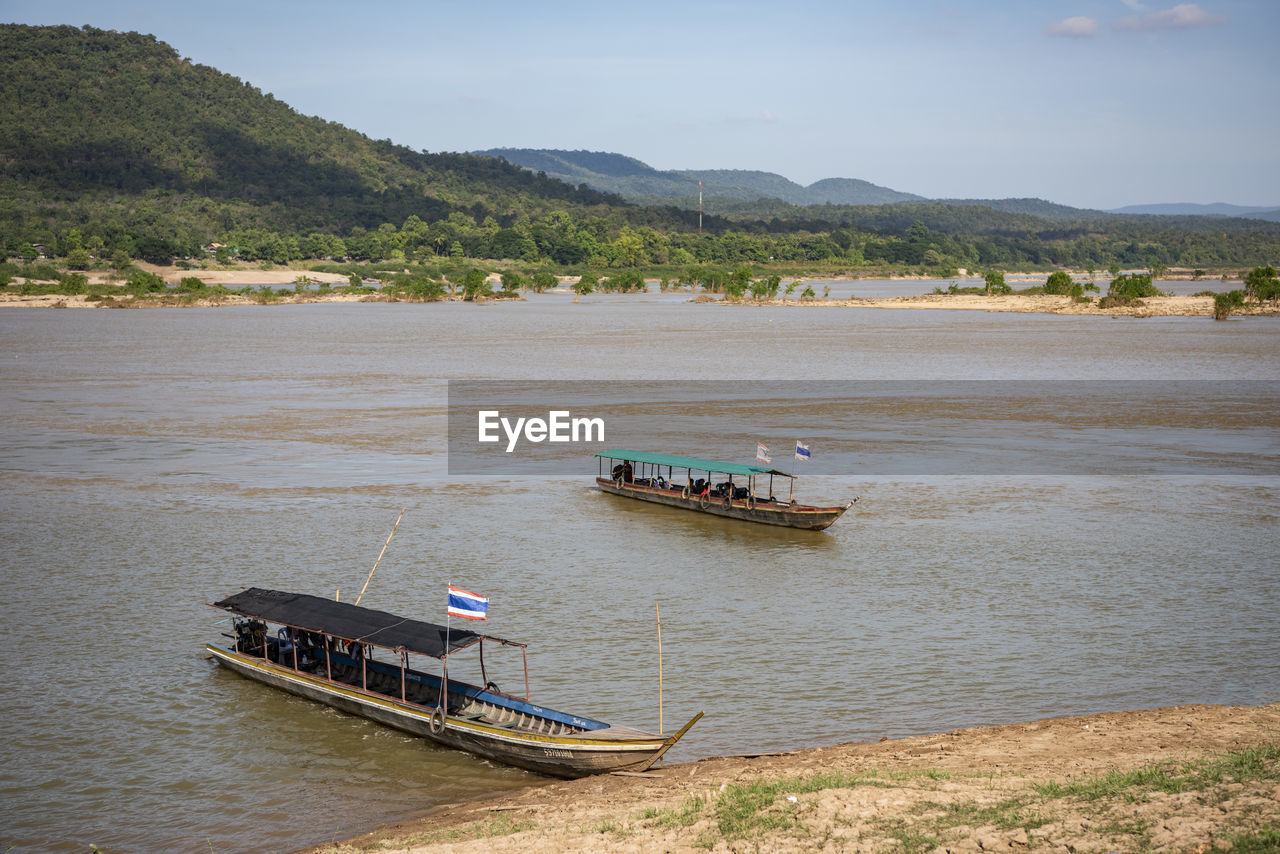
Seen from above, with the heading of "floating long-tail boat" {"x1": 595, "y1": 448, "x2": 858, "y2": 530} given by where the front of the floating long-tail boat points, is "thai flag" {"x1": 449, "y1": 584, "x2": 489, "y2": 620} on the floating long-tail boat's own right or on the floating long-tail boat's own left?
on the floating long-tail boat's own right

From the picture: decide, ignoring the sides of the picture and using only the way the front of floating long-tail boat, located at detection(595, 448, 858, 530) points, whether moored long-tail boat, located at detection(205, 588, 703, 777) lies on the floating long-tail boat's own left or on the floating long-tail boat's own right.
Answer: on the floating long-tail boat's own right

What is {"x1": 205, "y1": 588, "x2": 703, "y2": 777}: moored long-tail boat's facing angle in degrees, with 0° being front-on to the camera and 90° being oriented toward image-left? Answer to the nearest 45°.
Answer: approximately 315°

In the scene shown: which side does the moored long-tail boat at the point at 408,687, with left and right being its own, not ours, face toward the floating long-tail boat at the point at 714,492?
left

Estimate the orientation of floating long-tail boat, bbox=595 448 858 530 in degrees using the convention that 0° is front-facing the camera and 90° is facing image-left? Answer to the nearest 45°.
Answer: approximately 315°
